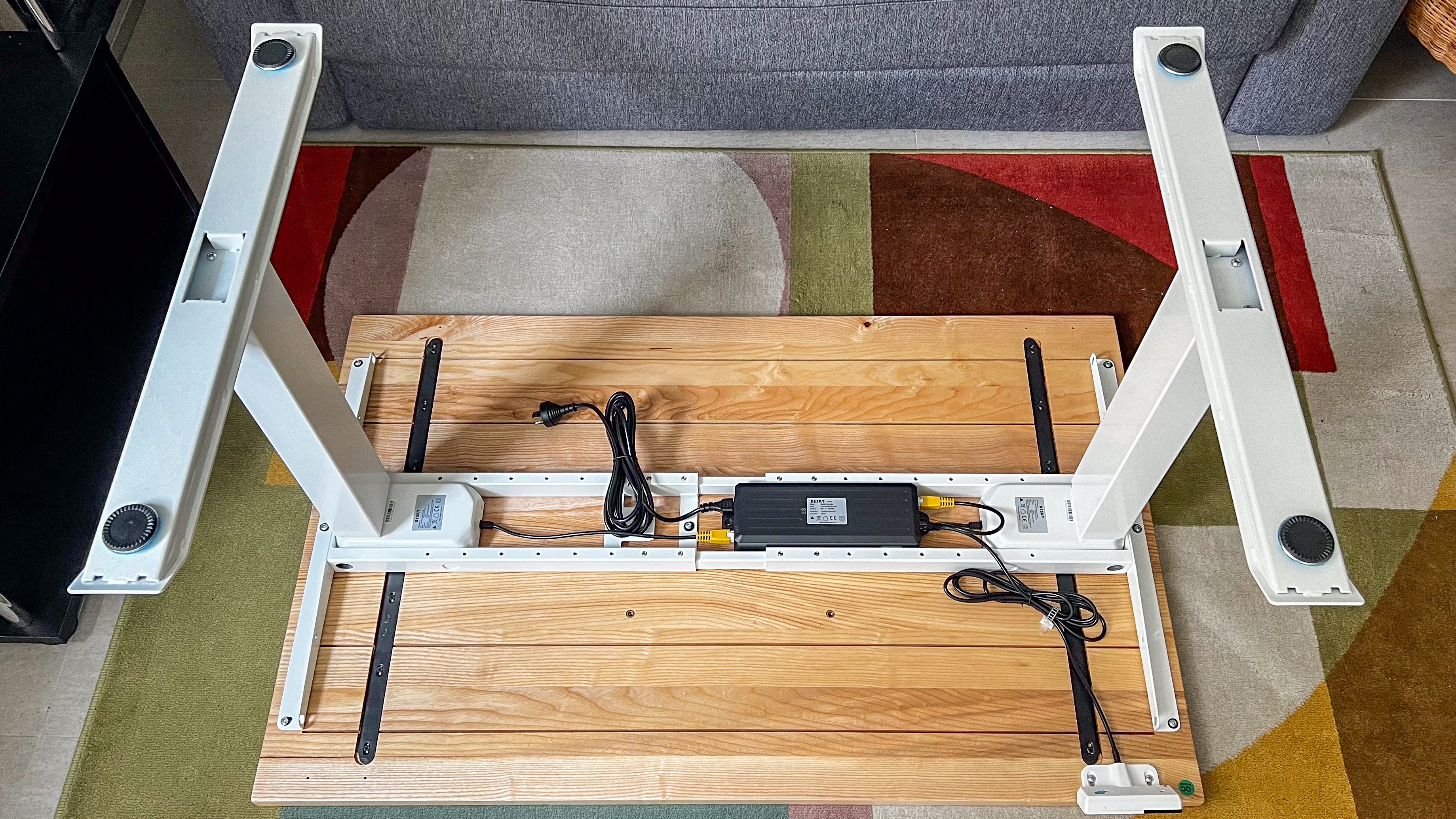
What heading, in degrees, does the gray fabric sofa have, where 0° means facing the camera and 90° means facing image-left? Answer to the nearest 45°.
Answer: approximately 0°

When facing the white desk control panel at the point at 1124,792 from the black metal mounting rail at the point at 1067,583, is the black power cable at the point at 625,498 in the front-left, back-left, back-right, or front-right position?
back-right
